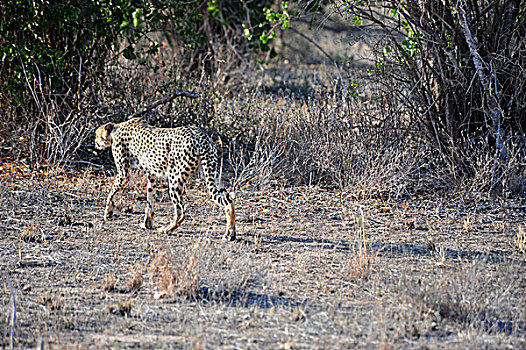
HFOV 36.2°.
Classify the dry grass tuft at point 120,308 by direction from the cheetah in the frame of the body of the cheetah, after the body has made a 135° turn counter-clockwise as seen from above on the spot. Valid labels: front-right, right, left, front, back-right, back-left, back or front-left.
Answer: front

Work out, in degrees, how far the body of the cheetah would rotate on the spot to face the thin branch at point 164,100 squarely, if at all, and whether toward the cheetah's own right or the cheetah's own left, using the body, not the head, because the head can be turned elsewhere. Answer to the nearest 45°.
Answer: approximately 45° to the cheetah's own right

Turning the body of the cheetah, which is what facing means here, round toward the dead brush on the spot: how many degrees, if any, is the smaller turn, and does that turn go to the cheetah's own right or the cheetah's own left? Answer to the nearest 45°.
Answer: approximately 135° to the cheetah's own right

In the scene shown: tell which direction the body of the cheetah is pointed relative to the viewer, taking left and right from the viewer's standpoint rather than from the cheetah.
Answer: facing away from the viewer and to the left of the viewer

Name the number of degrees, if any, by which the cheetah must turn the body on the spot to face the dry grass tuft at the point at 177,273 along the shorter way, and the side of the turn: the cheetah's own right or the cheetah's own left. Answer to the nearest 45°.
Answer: approximately 135° to the cheetah's own left

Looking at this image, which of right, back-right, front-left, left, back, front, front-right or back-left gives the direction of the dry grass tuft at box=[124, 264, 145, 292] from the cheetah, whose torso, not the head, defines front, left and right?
back-left
